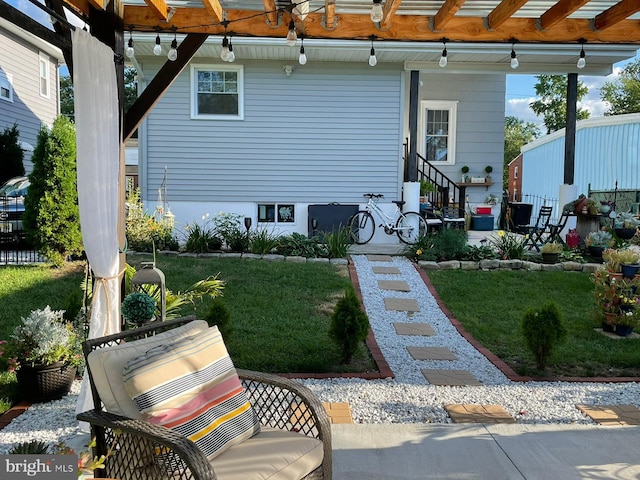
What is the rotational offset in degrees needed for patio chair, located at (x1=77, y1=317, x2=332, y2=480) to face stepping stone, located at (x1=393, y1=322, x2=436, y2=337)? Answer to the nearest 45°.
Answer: approximately 90° to its left

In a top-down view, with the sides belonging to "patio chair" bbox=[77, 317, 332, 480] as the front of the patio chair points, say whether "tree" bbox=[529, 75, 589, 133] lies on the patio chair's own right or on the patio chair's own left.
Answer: on the patio chair's own left

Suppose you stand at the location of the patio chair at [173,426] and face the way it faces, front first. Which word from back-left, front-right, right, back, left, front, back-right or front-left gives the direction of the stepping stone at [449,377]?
left

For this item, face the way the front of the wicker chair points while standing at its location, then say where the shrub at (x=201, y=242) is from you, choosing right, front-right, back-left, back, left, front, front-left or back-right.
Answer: back-left

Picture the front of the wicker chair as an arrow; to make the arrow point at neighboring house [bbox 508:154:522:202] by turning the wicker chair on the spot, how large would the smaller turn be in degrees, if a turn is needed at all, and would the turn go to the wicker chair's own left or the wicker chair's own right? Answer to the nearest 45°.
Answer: approximately 90° to the wicker chair's own left

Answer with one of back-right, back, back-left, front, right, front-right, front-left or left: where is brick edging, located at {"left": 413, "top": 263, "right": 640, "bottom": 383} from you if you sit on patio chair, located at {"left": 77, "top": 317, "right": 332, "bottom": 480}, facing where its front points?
left

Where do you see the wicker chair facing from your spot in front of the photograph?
facing the viewer and to the right of the viewer

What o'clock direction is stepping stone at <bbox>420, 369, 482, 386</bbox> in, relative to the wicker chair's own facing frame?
The stepping stone is roughly at 9 o'clock from the wicker chair.

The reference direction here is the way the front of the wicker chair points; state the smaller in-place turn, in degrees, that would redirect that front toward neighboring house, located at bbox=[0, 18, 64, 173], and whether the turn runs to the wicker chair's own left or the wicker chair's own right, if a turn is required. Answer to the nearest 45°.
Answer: approximately 135° to the wicker chair's own left

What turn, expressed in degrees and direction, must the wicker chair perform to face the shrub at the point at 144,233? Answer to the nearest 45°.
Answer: approximately 135° to its left

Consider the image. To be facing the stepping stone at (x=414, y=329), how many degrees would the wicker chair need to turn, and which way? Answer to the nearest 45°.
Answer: approximately 90° to its left

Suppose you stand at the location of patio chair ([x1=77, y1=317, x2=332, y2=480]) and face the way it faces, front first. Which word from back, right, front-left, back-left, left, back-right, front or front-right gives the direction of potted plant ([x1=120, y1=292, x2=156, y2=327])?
back-left

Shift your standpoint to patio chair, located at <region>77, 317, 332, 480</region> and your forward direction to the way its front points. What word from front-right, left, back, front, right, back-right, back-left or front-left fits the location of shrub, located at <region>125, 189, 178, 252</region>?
back-left

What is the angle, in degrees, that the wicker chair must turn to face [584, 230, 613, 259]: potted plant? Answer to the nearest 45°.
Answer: approximately 90° to its left

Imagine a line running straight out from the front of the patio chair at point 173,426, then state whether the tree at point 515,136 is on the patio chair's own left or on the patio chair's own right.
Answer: on the patio chair's own left

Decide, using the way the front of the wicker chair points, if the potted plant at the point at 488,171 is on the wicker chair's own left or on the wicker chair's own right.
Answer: on the wicker chair's own left

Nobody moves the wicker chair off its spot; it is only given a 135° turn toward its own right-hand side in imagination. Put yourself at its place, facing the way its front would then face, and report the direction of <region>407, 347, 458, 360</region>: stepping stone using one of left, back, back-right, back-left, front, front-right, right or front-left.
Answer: back-right
